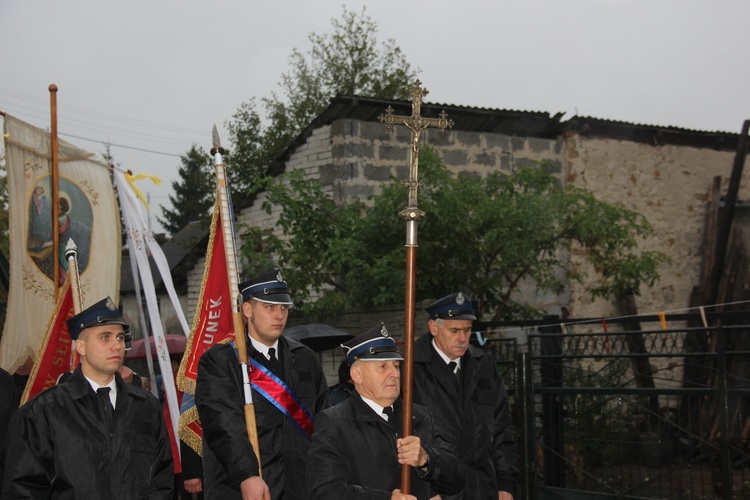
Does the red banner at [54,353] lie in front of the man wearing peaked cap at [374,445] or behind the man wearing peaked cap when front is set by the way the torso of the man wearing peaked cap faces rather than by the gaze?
behind

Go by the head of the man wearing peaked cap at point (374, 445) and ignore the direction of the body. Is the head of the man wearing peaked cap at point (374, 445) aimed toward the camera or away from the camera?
toward the camera

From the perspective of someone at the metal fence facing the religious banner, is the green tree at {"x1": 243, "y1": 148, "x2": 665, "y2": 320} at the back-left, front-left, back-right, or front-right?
front-right

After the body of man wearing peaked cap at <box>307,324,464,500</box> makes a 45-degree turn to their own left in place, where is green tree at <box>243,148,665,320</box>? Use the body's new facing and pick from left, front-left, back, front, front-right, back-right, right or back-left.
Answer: left

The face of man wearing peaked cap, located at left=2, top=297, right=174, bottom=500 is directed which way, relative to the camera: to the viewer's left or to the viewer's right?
to the viewer's right

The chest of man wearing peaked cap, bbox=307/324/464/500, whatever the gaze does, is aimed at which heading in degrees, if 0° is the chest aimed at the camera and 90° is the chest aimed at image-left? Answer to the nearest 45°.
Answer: approximately 315°

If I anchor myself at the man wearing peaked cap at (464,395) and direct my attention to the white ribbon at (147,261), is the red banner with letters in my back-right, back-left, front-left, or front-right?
front-left

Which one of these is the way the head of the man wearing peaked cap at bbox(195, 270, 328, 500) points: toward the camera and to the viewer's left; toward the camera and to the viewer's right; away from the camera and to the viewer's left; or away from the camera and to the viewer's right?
toward the camera and to the viewer's right
